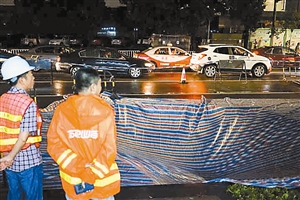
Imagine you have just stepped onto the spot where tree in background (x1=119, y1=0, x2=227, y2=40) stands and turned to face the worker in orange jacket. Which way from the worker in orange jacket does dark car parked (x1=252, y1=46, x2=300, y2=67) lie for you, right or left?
left

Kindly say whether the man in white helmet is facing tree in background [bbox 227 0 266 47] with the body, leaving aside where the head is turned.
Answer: yes

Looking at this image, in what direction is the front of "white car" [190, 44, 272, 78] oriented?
to the viewer's right

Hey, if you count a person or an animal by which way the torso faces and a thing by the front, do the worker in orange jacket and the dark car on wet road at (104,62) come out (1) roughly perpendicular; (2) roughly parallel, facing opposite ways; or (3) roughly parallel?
roughly perpendicular

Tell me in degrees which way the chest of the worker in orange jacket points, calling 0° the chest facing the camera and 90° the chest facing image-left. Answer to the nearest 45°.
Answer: approximately 180°

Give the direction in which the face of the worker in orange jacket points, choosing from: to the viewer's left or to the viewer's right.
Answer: to the viewer's right

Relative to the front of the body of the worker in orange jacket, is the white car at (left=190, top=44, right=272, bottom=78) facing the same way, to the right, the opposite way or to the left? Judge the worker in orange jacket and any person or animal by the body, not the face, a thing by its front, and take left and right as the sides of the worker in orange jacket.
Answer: to the right

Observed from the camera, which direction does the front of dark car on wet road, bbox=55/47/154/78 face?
facing to the right of the viewer

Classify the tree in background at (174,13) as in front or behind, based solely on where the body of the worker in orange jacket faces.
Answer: in front

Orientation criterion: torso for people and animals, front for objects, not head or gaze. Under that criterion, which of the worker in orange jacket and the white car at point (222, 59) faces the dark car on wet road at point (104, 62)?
the worker in orange jacket

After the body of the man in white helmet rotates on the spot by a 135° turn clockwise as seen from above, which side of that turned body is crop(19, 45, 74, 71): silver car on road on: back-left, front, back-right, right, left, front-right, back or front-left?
back

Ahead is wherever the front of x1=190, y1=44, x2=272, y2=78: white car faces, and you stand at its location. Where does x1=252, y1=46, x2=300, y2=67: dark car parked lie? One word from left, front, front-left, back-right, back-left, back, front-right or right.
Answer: front-left

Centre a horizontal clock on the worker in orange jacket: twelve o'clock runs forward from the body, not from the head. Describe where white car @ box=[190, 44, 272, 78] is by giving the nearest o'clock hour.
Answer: The white car is roughly at 1 o'clock from the worker in orange jacket.
